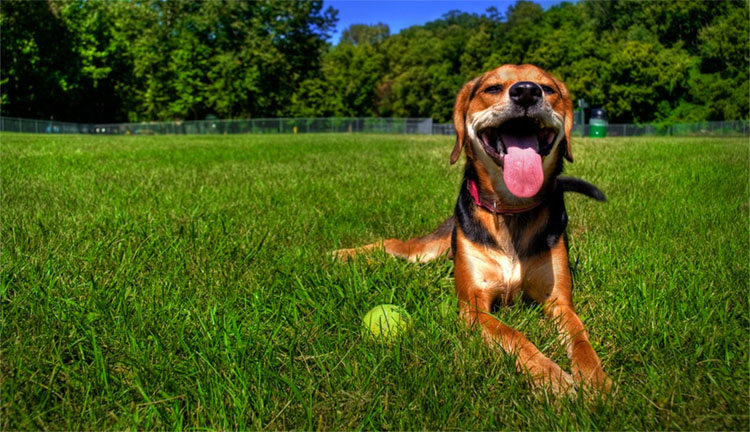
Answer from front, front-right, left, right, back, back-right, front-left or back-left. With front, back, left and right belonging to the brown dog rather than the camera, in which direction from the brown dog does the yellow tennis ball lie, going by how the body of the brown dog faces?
front-right

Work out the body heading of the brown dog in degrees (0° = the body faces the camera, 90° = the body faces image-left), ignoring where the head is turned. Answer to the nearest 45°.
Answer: approximately 0°
